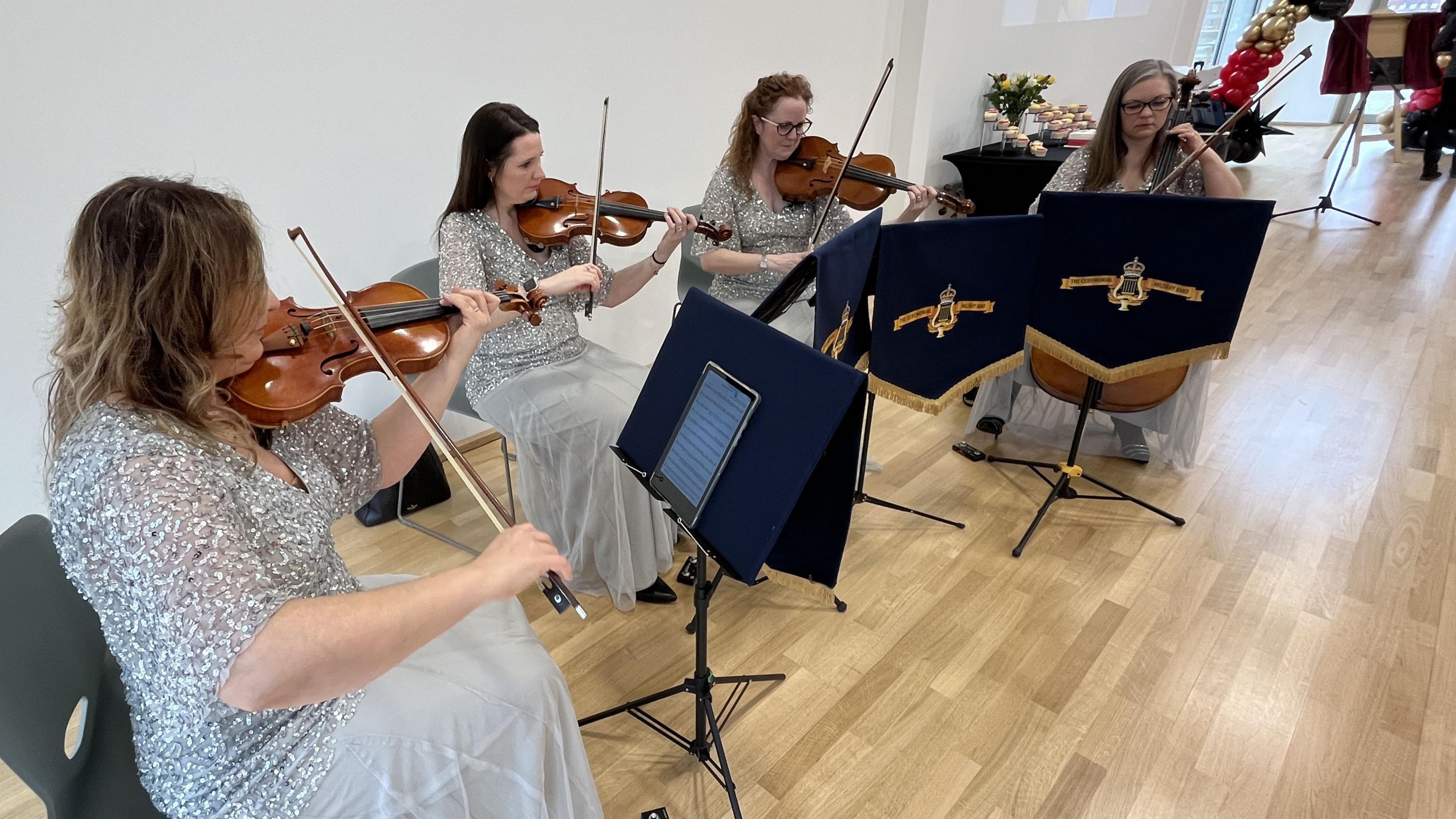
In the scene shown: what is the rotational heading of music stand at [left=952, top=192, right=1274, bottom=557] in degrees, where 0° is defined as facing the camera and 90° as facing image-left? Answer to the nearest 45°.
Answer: approximately 180°

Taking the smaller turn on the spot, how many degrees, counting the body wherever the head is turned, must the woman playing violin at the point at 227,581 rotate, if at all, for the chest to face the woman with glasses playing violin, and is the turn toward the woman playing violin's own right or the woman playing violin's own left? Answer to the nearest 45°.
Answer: approximately 45° to the woman playing violin's own left

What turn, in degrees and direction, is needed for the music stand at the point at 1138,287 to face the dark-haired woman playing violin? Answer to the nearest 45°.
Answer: approximately 135° to its left

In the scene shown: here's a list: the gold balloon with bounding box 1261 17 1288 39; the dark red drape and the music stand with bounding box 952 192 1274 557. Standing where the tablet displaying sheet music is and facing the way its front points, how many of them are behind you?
3

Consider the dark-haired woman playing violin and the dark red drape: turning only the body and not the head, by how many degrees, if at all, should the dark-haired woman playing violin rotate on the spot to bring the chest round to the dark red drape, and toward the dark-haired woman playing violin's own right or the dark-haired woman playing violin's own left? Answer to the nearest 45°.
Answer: approximately 90° to the dark-haired woman playing violin's own left

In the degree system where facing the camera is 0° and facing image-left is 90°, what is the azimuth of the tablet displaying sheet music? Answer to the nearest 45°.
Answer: approximately 45°

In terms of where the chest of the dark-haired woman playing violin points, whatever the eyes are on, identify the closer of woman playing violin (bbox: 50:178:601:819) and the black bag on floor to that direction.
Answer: the woman playing violin

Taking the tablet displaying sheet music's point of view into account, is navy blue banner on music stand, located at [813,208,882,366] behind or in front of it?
behind

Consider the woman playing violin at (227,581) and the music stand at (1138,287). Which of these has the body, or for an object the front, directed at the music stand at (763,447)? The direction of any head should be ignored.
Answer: the woman playing violin

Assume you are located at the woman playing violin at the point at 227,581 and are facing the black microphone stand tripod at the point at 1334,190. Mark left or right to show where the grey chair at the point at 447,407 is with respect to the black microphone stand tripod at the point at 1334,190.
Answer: left

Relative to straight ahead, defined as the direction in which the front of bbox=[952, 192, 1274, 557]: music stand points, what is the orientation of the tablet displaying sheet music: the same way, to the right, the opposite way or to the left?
the opposite way

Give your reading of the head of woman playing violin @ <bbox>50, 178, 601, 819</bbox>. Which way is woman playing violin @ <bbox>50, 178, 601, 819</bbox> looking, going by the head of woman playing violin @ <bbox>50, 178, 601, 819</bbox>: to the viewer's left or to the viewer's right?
to the viewer's right
